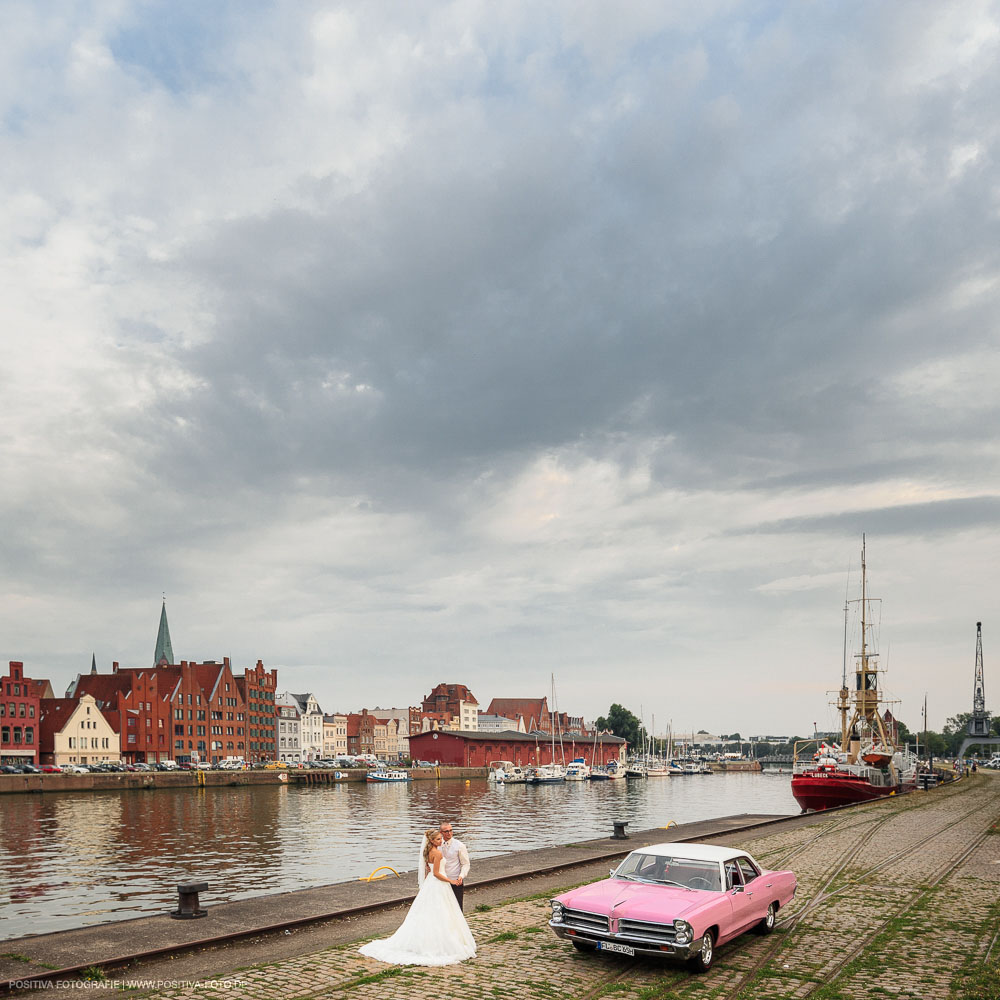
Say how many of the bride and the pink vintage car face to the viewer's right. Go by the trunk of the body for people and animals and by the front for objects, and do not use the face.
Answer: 1

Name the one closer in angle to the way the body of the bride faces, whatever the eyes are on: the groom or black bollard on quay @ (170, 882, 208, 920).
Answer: the groom

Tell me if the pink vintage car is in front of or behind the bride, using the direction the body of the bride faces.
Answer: in front

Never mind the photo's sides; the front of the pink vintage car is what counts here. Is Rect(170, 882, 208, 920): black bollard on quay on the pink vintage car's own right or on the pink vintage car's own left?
on the pink vintage car's own right

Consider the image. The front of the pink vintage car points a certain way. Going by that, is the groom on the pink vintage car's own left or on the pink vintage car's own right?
on the pink vintage car's own right

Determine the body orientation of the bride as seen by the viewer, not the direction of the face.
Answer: to the viewer's right
